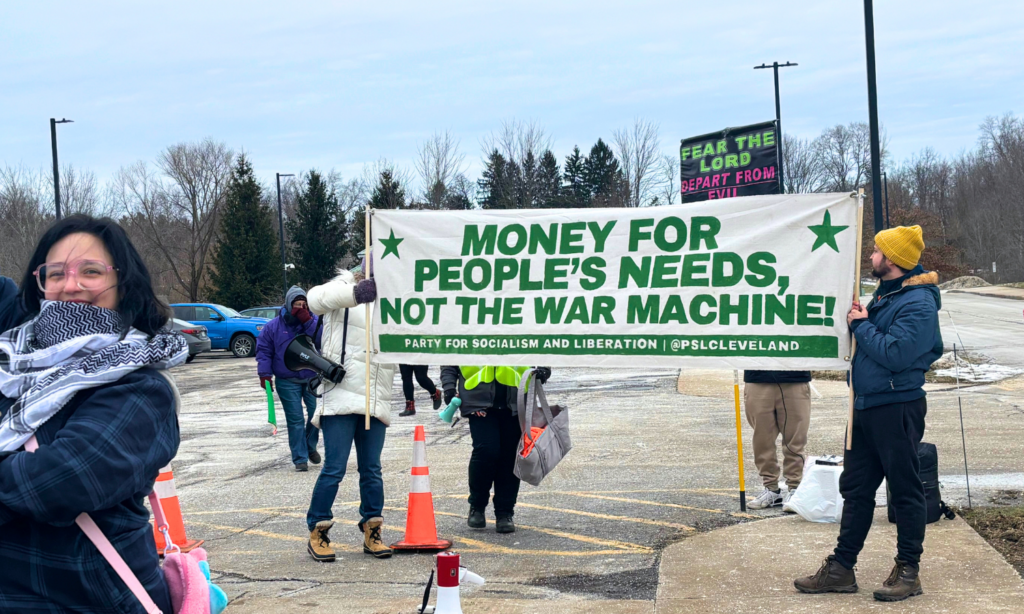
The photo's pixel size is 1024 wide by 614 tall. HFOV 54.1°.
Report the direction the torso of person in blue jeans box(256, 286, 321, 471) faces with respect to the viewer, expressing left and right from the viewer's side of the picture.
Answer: facing the viewer and to the right of the viewer

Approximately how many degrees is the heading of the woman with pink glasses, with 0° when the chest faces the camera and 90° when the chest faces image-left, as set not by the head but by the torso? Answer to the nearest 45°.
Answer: approximately 45°

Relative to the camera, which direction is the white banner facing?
toward the camera

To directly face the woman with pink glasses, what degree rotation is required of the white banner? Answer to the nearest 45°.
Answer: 0° — it already faces them

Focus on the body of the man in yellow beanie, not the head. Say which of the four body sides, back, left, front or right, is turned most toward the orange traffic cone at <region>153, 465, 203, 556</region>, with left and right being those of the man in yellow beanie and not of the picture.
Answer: front

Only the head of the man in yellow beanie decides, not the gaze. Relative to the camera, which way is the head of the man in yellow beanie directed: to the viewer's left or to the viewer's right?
to the viewer's left

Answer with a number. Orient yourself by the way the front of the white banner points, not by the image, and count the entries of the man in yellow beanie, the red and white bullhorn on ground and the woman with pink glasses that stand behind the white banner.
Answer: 0

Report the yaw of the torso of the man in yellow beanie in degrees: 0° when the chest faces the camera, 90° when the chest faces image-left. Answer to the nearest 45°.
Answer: approximately 90°

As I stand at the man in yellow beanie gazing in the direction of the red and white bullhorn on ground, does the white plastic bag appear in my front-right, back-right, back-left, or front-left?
back-right

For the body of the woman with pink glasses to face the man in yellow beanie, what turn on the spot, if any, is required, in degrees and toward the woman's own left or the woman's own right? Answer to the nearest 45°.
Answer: approximately 135° to the woman's own left
